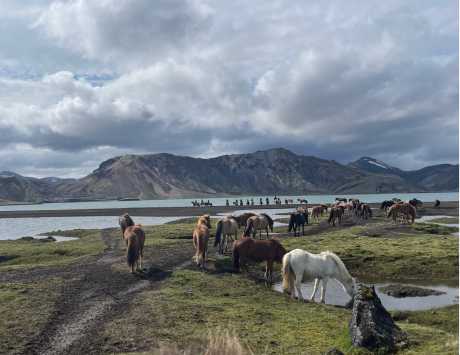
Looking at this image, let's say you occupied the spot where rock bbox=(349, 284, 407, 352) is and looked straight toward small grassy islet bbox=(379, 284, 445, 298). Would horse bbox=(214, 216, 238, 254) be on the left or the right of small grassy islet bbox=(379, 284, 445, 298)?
left

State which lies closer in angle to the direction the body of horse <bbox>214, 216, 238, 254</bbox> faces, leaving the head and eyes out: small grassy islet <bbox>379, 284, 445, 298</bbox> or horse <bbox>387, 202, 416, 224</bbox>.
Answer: the horse

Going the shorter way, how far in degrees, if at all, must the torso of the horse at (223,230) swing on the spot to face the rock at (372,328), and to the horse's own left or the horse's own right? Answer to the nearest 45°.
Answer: approximately 135° to the horse's own right

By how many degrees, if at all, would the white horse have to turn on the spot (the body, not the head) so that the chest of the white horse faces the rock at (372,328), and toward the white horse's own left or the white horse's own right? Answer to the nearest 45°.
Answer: approximately 90° to the white horse's own right

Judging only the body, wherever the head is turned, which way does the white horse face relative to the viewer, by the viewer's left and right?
facing to the right of the viewer

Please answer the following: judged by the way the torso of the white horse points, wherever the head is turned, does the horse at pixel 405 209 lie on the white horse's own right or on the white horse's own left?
on the white horse's own left

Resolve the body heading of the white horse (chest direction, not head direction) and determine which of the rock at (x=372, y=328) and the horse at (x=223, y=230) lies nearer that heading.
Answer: the rock

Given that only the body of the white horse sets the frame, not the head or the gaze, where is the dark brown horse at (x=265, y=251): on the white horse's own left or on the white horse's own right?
on the white horse's own left
